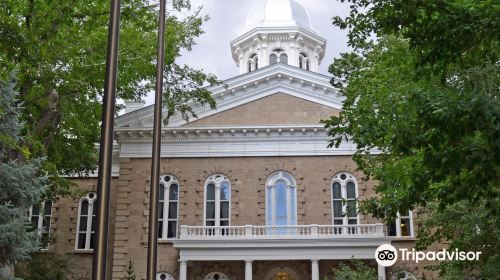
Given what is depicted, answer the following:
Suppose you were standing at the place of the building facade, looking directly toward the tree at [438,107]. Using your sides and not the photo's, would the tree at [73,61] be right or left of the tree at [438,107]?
right

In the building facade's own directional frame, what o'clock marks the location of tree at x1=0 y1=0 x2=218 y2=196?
The tree is roughly at 1 o'clock from the building facade.

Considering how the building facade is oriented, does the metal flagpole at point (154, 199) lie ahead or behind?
ahead

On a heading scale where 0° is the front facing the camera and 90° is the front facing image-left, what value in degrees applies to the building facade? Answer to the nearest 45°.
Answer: approximately 0°

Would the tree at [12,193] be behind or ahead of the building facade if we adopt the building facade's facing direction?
ahead

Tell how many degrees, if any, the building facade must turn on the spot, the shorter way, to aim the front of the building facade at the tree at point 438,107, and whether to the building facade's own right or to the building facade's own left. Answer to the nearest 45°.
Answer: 0° — it already faces it
